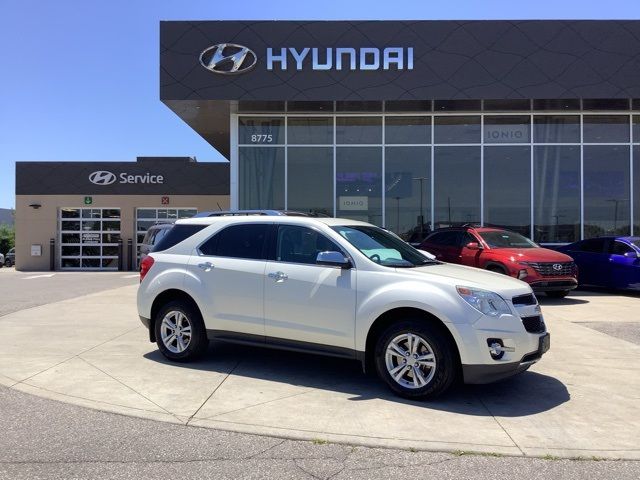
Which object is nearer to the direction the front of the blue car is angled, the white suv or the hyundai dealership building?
the white suv

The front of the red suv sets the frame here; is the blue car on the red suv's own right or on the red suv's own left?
on the red suv's own left

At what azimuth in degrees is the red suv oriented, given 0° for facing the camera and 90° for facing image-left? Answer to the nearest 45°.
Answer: approximately 315°

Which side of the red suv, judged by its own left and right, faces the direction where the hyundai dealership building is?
back

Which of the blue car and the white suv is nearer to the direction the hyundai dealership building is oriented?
the white suv

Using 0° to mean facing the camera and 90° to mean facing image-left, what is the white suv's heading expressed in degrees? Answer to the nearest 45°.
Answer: approximately 315°

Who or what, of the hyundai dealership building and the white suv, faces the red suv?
the hyundai dealership building
